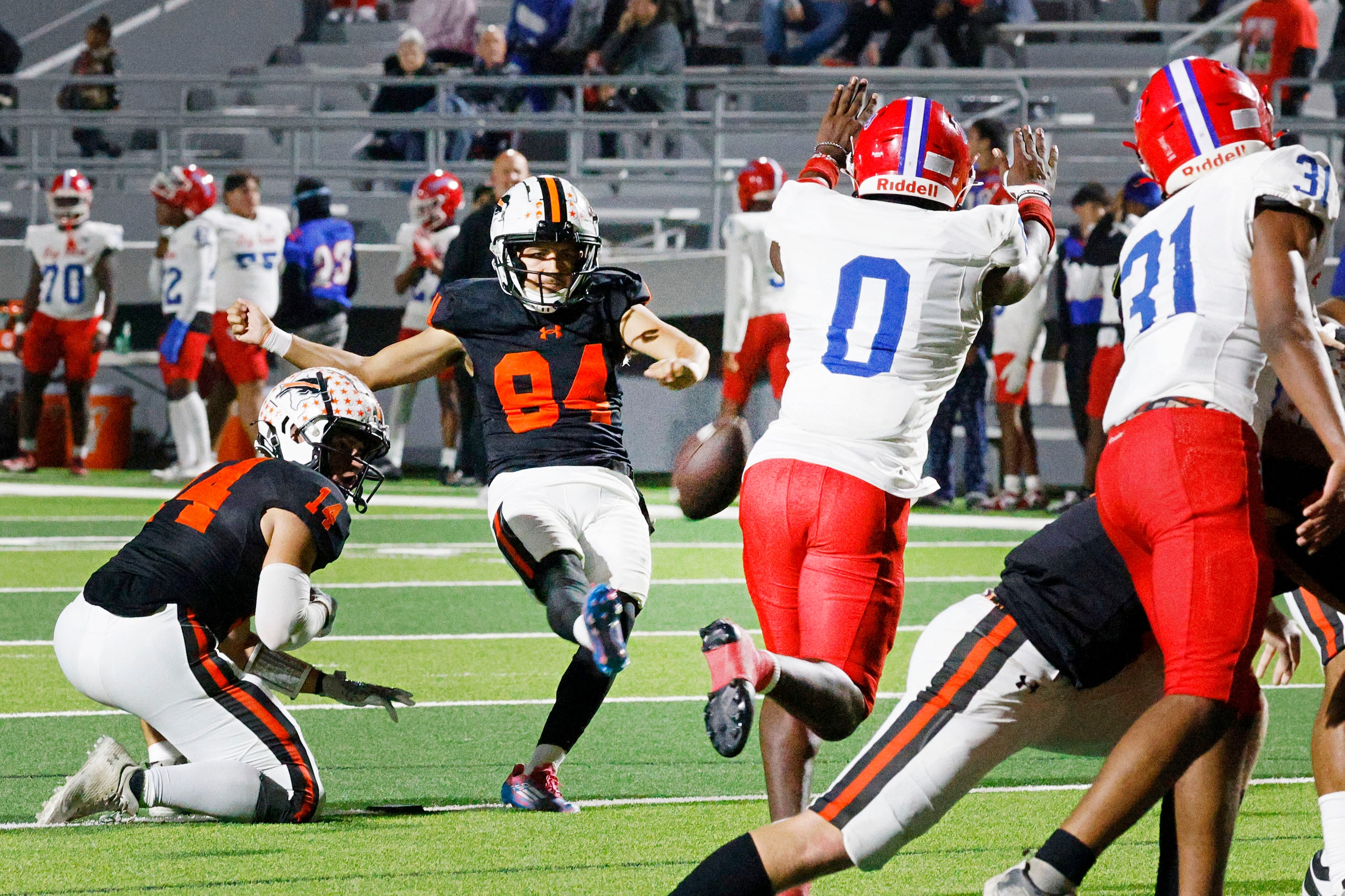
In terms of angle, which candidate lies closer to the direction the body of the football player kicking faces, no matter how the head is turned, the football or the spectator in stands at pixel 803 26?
the football

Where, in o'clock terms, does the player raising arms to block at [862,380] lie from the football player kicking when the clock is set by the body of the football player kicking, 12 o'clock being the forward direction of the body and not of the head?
The player raising arms to block is roughly at 11 o'clock from the football player kicking.

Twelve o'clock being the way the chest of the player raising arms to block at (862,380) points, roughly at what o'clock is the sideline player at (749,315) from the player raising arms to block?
The sideline player is roughly at 12 o'clock from the player raising arms to block.

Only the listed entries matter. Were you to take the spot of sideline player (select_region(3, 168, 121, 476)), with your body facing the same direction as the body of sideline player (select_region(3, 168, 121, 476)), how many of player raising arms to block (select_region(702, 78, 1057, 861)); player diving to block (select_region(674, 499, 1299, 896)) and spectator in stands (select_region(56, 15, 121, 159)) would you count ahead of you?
2

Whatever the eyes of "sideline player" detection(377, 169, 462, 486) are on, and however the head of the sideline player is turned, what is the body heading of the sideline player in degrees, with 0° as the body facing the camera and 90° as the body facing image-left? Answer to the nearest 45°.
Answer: approximately 45°

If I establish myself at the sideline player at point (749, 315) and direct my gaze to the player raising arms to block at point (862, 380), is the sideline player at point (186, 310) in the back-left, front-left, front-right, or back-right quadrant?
back-right

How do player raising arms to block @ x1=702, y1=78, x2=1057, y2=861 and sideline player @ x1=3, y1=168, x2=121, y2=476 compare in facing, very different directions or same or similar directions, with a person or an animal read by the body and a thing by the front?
very different directions
